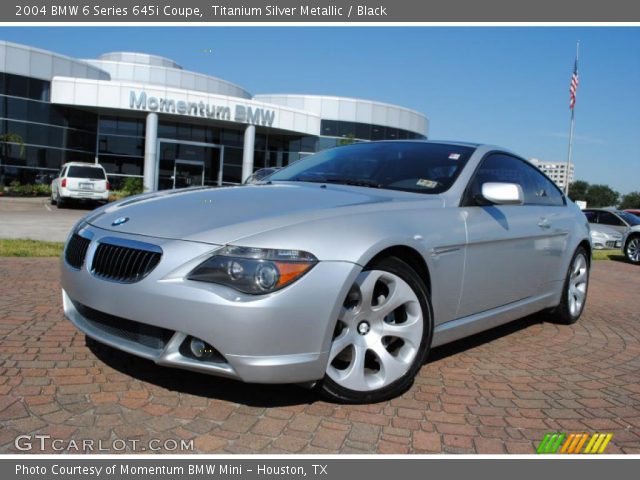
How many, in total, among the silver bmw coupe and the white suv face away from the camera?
1

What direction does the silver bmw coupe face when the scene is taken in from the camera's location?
facing the viewer and to the left of the viewer

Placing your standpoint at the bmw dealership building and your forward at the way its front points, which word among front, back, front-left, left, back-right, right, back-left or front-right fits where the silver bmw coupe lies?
front-right

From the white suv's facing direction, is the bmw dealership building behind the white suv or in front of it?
in front

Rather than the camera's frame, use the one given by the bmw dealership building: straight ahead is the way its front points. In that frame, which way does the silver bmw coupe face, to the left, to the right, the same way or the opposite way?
to the right

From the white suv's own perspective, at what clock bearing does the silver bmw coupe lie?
The silver bmw coupe is roughly at 6 o'clock from the white suv.

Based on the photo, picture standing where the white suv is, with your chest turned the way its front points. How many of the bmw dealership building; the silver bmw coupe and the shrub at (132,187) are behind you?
1

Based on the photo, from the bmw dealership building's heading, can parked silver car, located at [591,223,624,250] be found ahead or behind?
ahead

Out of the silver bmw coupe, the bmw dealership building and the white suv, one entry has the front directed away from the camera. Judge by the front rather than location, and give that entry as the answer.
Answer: the white suv

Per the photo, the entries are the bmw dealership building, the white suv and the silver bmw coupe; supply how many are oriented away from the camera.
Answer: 1

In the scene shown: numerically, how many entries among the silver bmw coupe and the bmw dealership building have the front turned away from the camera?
0

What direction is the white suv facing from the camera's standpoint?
away from the camera

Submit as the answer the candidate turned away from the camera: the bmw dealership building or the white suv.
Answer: the white suv

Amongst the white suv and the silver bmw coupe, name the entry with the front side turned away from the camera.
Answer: the white suv

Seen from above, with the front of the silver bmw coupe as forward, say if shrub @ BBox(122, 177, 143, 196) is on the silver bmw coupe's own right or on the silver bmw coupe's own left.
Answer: on the silver bmw coupe's own right
